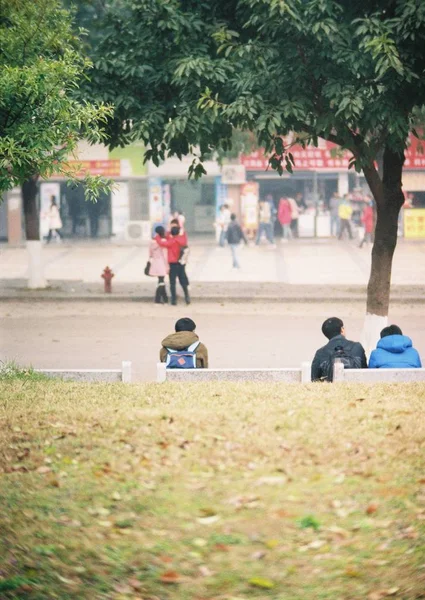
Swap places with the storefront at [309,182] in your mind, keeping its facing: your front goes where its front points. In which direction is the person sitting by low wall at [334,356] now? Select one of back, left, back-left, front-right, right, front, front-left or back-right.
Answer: front

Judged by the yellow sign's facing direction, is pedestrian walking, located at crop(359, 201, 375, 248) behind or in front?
in front

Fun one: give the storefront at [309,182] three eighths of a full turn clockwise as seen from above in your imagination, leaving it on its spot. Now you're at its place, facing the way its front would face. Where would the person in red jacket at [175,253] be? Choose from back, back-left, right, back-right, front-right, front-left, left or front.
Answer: back-left

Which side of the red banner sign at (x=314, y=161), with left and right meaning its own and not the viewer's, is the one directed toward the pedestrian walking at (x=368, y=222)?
front

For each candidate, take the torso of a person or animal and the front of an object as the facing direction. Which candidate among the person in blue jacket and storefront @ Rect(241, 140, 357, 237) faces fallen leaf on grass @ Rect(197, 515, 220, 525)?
the storefront

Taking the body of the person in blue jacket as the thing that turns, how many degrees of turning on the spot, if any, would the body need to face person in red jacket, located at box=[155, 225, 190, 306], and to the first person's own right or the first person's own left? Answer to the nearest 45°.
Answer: approximately 45° to the first person's own left

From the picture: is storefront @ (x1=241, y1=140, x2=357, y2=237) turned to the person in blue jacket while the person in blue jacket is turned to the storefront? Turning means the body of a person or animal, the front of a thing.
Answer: yes

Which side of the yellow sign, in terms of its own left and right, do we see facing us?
front

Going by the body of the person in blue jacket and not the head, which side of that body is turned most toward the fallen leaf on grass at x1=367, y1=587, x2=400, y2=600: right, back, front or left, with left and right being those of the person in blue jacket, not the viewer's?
back

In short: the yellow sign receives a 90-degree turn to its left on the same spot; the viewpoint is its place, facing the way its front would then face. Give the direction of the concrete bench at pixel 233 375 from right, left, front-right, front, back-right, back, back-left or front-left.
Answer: right

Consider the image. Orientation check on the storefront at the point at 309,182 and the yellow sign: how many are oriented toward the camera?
2

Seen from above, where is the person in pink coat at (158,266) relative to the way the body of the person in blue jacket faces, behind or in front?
in front

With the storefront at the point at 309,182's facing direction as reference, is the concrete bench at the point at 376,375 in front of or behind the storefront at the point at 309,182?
in front

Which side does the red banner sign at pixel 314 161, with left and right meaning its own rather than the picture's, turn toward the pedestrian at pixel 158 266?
front
